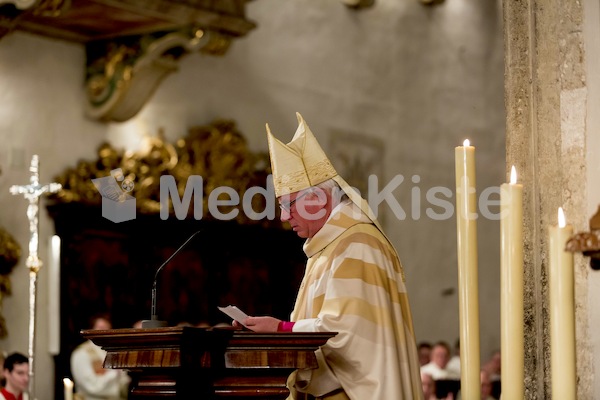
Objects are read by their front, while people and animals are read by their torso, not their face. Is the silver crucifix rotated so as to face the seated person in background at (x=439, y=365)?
no

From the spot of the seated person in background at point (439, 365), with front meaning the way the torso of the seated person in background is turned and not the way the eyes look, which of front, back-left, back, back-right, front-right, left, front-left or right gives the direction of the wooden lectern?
front

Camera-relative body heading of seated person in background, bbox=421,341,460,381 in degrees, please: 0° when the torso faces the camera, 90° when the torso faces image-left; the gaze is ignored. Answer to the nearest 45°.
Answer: approximately 0°

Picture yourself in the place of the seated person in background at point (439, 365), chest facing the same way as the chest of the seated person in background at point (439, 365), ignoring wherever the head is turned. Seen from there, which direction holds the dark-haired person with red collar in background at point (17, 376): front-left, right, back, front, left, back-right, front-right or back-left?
front-right

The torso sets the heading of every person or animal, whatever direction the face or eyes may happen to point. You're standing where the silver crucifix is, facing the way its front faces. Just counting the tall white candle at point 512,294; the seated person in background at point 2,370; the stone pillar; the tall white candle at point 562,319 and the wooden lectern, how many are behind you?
1

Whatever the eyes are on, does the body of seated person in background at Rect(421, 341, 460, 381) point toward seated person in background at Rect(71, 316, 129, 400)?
no

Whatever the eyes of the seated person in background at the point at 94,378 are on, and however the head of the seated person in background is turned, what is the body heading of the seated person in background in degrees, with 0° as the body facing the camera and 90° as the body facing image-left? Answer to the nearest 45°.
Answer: approximately 315°

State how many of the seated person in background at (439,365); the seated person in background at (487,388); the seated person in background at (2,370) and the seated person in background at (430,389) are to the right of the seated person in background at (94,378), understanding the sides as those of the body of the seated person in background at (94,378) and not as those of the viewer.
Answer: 1

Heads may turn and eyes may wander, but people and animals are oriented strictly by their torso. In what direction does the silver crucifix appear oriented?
toward the camera

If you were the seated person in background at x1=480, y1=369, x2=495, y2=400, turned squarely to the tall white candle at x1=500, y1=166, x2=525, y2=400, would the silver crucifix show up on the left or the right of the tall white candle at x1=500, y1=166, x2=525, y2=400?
right

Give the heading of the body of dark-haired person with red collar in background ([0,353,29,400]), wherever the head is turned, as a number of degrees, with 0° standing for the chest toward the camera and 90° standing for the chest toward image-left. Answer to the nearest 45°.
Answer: approximately 315°

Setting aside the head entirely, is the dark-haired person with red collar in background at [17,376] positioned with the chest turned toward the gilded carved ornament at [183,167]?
no

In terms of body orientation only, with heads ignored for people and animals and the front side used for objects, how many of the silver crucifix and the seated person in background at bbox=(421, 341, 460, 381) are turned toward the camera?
2
